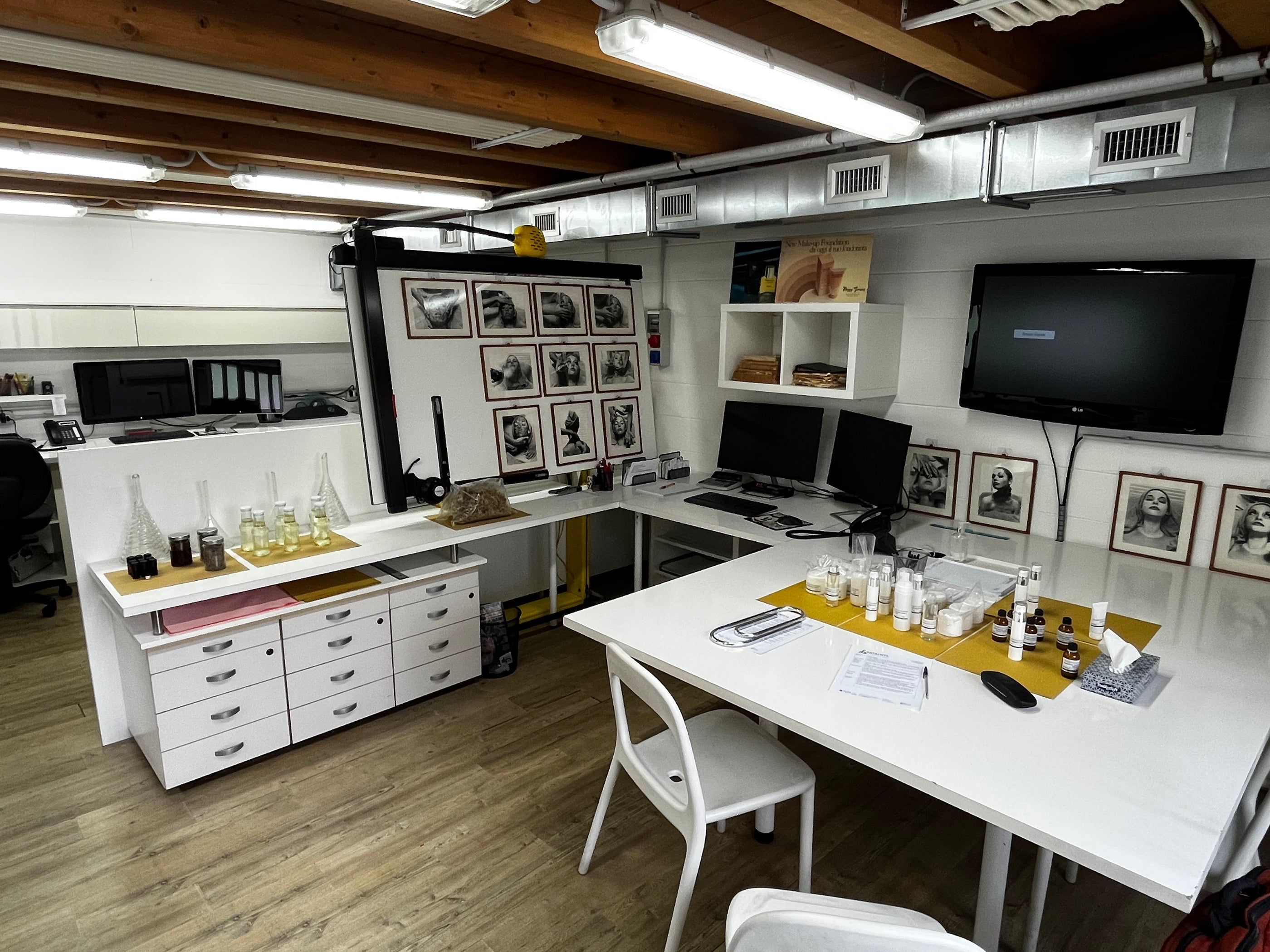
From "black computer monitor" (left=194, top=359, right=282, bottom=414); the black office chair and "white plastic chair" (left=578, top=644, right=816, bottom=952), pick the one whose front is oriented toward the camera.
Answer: the black computer monitor

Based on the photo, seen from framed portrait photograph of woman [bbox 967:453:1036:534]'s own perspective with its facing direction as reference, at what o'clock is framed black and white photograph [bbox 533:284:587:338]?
The framed black and white photograph is roughly at 3 o'clock from the framed portrait photograph of woman.

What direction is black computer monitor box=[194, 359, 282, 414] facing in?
toward the camera

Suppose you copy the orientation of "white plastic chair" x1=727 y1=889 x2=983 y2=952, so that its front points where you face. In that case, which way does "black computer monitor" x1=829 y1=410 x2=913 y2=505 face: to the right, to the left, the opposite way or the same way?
the opposite way

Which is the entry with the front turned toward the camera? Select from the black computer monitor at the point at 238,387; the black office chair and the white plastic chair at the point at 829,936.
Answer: the black computer monitor

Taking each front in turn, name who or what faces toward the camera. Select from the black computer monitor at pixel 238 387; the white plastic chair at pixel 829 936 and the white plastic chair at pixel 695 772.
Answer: the black computer monitor

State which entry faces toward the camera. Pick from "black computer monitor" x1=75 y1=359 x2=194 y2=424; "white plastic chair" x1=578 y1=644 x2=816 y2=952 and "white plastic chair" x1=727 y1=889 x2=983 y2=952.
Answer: the black computer monitor

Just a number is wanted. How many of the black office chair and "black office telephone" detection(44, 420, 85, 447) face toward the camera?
1

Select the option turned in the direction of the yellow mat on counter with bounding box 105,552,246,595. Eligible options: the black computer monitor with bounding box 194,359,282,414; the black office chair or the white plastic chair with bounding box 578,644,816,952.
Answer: the black computer monitor

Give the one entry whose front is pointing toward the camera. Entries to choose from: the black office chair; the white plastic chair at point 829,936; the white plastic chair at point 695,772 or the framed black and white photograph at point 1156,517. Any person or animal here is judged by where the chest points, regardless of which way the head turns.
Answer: the framed black and white photograph

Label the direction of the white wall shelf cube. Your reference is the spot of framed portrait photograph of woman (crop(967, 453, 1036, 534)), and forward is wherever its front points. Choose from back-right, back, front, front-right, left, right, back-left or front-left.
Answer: right

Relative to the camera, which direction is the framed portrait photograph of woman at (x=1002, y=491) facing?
toward the camera

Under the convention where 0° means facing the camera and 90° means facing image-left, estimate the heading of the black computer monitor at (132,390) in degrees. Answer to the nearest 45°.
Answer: approximately 0°

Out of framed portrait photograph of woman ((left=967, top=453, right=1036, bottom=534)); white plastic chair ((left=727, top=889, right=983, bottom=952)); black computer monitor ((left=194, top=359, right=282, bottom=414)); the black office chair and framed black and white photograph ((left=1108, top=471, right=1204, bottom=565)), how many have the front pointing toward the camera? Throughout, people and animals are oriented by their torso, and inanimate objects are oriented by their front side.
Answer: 3

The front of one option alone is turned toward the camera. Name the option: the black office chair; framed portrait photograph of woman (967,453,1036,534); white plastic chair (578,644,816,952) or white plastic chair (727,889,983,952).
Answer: the framed portrait photograph of woman

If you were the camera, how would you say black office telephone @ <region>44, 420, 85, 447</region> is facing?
facing the viewer

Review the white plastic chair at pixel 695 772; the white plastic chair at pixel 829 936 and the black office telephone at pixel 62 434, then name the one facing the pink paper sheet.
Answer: the black office telephone

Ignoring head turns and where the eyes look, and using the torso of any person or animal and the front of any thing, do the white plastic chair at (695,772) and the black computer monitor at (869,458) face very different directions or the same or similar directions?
very different directions

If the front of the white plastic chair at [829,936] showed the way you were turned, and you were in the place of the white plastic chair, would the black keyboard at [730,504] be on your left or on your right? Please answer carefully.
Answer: on your left

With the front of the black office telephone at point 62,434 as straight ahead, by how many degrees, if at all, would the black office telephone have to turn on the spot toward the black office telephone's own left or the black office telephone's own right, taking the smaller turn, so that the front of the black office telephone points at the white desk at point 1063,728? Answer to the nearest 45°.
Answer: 0° — it already faces it

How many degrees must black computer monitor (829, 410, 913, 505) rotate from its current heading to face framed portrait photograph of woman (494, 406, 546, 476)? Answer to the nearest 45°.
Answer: approximately 45° to its right

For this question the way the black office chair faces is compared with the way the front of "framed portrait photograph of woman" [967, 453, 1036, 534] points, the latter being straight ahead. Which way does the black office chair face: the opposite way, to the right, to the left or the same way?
the opposite way
